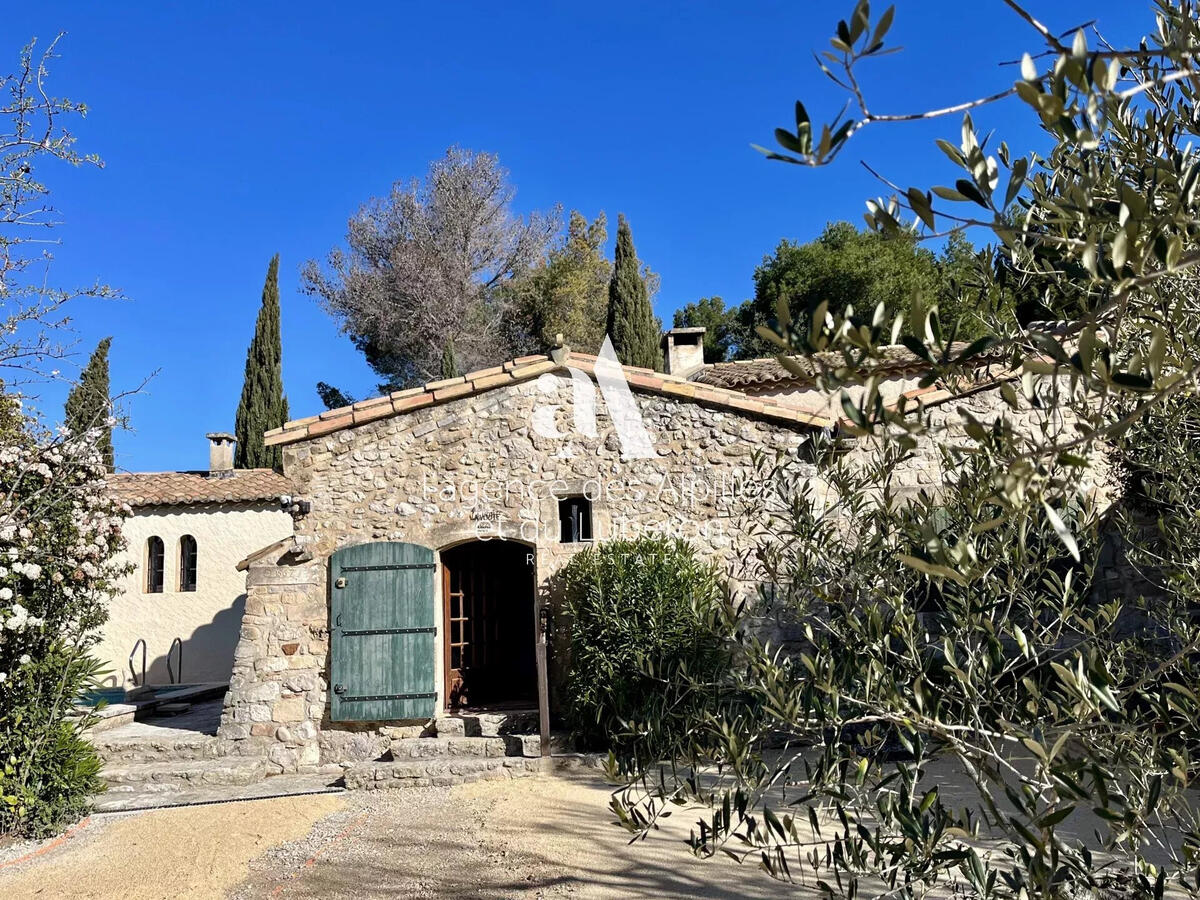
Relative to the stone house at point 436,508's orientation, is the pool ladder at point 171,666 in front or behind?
behind

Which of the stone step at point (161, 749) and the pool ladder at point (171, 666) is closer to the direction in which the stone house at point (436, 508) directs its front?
the stone step

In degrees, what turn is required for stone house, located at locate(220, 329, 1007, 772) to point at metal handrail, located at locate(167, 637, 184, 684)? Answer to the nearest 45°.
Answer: approximately 135° to its right

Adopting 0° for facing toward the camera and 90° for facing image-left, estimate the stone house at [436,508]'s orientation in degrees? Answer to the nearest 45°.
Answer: approximately 0°

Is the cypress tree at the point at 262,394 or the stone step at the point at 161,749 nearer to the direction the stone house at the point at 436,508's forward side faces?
the stone step

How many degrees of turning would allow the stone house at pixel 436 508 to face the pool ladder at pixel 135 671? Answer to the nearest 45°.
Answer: approximately 135° to its right
